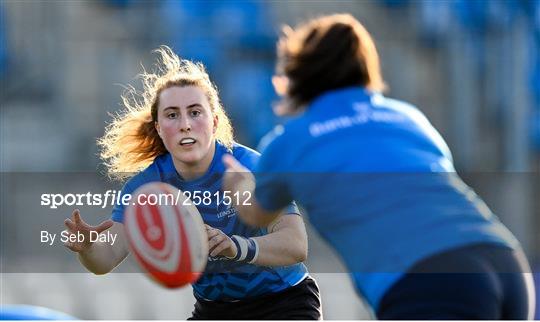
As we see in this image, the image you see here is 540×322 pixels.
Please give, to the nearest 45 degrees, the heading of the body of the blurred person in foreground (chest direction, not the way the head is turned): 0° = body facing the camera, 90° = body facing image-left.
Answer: approximately 135°
